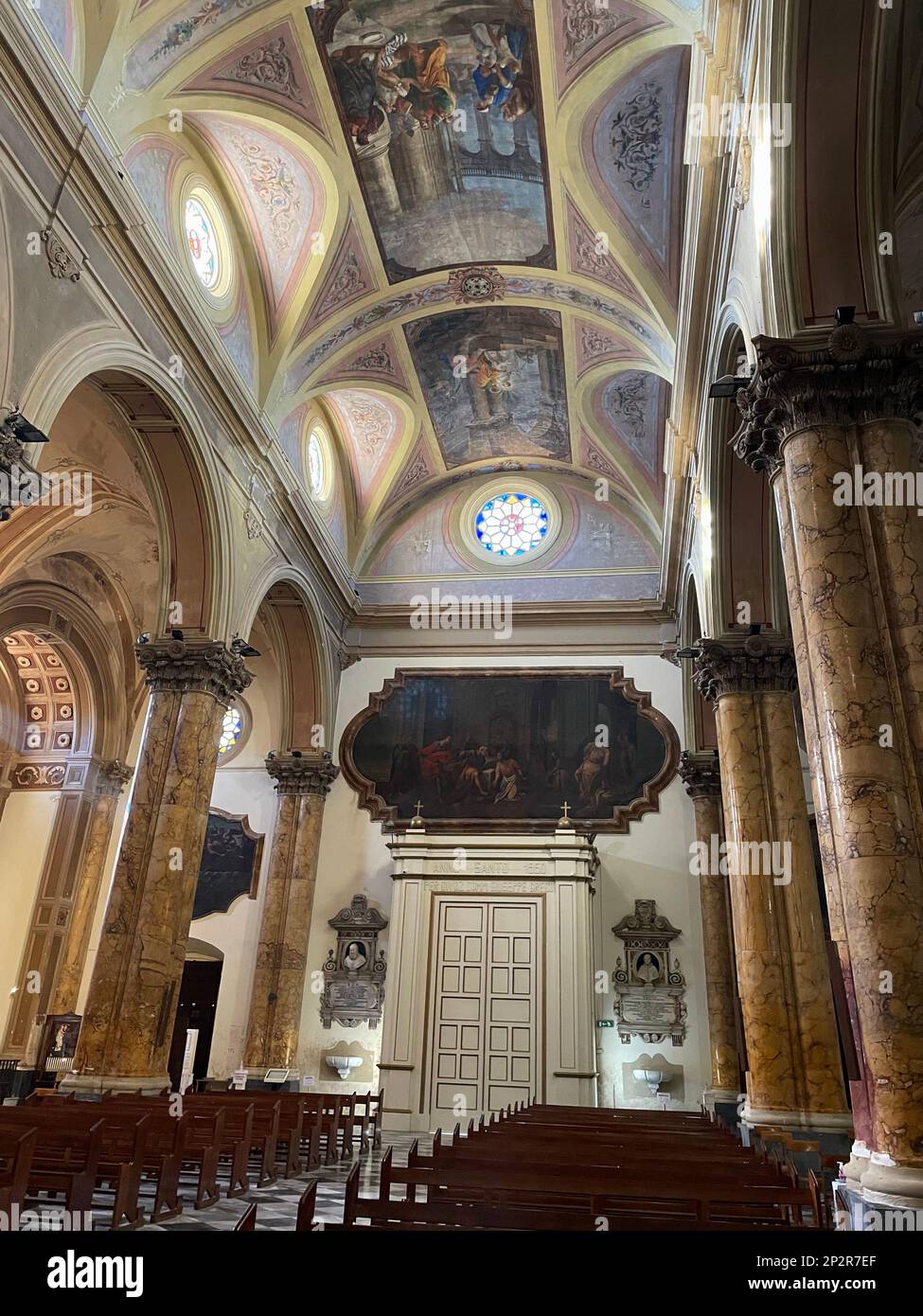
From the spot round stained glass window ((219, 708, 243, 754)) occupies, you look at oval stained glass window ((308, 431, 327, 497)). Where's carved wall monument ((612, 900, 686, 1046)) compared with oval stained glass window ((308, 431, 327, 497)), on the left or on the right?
left

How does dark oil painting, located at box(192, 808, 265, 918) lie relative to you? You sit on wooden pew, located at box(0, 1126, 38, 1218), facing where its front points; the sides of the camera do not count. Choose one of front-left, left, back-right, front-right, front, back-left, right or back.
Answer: back-right

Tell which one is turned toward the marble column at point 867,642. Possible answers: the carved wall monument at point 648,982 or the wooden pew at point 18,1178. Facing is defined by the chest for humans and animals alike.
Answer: the carved wall monument

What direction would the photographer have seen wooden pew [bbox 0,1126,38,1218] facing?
facing the viewer and to the left of the viewer

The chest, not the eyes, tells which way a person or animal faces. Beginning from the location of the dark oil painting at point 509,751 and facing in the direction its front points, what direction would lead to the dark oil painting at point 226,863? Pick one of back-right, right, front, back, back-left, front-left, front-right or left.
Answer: right

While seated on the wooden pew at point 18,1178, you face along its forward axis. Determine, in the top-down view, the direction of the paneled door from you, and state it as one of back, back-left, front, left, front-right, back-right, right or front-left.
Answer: back

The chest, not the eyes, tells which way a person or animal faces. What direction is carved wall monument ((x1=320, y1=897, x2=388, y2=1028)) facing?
toward the camera

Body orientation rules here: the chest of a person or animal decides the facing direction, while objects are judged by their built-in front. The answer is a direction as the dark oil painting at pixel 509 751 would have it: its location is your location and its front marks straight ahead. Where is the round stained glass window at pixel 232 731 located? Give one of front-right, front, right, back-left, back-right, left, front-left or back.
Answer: right

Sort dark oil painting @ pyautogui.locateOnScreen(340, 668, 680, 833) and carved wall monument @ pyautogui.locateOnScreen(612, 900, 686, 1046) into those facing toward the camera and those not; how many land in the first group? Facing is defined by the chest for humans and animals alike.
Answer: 2

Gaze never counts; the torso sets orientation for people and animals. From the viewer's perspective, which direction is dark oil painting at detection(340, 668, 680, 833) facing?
toward the camera

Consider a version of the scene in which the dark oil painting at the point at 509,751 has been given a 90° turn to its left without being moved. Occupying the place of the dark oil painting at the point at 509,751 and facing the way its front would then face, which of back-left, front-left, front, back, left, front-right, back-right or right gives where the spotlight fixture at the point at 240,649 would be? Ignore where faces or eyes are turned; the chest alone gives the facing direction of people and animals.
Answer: back-right

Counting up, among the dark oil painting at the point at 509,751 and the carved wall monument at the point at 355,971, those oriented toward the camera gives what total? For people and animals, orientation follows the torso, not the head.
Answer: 2
